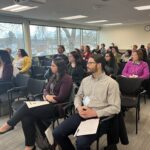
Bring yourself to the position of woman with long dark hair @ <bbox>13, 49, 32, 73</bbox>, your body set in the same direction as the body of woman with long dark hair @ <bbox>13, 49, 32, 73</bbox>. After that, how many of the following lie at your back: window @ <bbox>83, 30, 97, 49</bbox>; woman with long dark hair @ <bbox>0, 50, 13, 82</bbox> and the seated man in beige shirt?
1

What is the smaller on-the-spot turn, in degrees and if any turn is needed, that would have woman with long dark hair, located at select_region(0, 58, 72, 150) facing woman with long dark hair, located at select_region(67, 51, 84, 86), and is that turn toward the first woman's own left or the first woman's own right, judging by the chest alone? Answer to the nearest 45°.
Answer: approximately 135° to the first woman's own right

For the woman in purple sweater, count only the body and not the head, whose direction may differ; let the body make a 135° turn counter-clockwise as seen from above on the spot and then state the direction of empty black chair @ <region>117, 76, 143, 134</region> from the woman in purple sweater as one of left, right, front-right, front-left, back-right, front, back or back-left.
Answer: right

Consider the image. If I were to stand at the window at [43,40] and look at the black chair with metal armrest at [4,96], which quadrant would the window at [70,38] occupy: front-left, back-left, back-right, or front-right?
back-left

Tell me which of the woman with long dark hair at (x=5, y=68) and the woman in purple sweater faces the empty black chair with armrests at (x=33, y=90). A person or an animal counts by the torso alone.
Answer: the woman in purple sweater

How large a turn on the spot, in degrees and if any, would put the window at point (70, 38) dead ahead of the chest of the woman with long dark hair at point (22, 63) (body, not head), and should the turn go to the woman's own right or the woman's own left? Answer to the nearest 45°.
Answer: approximately 180°

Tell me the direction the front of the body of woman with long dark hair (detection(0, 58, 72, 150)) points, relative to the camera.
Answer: to the viewer's left

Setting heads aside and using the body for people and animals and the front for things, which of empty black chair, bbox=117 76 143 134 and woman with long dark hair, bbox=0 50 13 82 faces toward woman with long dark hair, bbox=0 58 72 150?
the empty black chair

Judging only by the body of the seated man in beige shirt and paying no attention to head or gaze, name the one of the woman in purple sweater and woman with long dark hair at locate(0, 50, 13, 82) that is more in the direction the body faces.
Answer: the woman with long dark hair

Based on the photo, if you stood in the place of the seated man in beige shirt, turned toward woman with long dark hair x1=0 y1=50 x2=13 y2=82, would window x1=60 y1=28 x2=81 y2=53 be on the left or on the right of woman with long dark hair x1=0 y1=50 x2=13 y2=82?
right

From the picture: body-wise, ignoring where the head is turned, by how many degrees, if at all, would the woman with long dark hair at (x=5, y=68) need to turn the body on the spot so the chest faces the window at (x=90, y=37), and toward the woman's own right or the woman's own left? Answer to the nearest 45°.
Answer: approximately 135° to the woman's own right

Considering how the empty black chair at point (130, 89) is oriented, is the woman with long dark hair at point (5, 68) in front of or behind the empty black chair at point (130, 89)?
in front

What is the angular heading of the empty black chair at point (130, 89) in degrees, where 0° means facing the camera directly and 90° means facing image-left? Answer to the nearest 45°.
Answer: approximately 45°

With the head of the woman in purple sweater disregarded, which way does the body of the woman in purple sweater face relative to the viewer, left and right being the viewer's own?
facing the viewer and to the left of the viewer

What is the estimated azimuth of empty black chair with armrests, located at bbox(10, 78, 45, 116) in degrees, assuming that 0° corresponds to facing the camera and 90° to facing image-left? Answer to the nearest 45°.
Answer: approximately 45°
